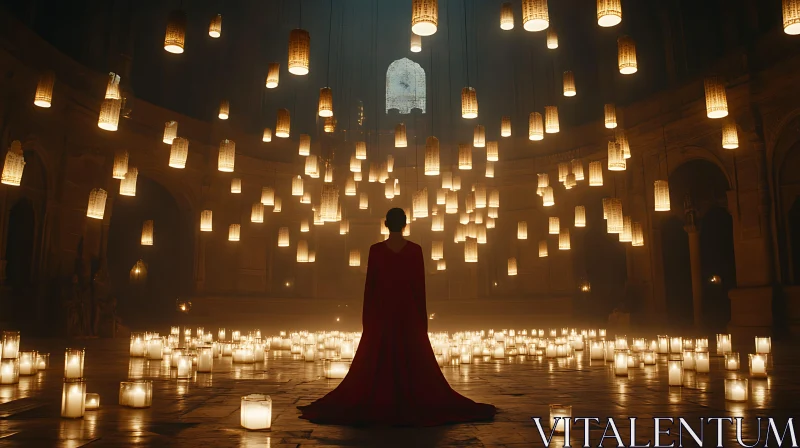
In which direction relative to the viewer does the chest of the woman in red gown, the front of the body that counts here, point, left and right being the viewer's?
facing away from the viewer

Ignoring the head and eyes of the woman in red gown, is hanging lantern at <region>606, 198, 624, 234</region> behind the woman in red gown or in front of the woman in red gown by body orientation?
in front

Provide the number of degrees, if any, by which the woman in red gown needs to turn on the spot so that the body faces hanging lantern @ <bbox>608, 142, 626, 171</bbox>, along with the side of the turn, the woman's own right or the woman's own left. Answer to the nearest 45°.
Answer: approximately 45° to the woman's own right

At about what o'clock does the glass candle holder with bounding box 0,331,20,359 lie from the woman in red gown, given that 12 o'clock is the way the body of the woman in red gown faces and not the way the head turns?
The glass candle holder is roughly at 10 o'clock from the woman in red gown.

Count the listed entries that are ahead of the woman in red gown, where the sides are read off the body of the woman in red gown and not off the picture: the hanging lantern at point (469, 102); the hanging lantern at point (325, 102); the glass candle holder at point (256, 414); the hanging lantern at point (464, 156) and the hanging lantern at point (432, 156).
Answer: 4

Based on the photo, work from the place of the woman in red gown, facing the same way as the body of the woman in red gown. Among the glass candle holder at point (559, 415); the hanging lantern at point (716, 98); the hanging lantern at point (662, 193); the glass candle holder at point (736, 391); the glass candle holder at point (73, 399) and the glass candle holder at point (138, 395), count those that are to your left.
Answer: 2

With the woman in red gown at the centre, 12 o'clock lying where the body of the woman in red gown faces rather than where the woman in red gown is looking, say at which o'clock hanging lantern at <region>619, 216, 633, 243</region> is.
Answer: The hanging lantern is roughly at 1 o'clock from the woman in red gown.

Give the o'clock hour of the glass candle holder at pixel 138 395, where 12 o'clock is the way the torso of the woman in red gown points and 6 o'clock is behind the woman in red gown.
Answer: The glass candle holder is roughly at 9 o'clock from the woman in red gown.

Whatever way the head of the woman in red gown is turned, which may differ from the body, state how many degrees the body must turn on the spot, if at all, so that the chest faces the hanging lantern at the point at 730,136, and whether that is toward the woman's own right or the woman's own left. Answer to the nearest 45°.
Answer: approximately 45° to the woman's own right

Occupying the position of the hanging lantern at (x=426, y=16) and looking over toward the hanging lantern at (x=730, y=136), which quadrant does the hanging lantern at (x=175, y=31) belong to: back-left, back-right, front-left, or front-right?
back-left

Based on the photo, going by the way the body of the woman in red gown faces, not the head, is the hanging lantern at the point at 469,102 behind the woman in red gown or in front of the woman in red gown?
in front

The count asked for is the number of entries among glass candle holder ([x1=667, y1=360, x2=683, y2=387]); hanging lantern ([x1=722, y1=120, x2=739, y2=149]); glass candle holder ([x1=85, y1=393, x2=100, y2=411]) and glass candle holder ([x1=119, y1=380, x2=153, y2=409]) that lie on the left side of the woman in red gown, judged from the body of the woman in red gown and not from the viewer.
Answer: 2

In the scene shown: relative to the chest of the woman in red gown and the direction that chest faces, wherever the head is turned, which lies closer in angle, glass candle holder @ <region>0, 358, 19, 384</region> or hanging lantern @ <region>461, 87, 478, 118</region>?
the hanging lantern
